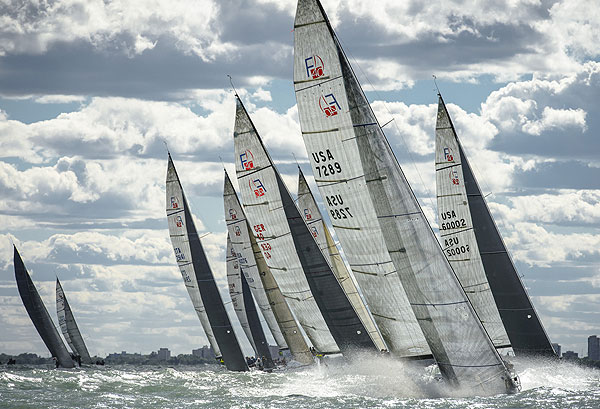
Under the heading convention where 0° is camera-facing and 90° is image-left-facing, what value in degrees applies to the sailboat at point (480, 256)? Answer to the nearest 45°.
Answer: approximately 315°

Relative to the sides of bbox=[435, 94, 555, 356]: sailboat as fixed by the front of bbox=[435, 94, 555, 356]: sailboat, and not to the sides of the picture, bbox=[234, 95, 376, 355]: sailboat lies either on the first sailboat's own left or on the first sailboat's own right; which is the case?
on the first sailboat's own right
